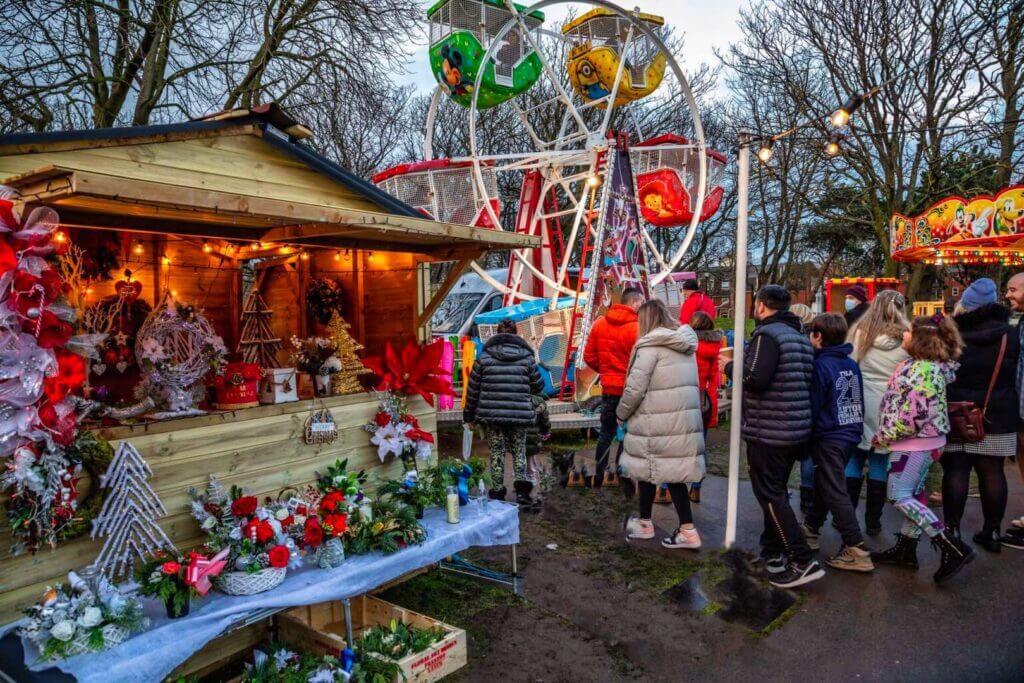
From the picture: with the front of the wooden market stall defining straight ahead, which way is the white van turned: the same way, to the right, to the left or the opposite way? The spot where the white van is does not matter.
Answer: to the right

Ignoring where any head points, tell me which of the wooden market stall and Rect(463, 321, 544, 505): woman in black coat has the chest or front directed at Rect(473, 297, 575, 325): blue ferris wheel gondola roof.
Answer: the woman in black coat

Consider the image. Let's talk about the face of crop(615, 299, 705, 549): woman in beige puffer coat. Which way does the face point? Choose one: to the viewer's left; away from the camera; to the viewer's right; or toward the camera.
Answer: away from the camera

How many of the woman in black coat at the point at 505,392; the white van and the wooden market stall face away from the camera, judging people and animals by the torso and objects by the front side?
1

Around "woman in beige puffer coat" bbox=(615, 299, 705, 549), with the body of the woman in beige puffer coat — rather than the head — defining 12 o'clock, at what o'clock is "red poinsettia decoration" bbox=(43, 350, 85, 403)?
The red poinsettia decoration is roughly at 9 o'clock from the woman in beige puffer coat.

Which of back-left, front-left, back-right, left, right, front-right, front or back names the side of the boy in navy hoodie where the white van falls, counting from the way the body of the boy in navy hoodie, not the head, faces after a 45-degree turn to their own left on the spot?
front-right

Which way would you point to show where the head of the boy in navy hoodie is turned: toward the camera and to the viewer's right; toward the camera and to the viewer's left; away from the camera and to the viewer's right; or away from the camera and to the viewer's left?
away from the camera and to the viewer's left

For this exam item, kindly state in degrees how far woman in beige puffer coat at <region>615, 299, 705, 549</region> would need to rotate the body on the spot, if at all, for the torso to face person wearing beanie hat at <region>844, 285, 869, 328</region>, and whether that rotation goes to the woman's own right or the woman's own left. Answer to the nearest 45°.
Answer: approximately 90° to the woman's own right

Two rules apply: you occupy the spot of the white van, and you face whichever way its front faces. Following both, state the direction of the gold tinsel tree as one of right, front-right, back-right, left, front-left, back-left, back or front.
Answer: front-left

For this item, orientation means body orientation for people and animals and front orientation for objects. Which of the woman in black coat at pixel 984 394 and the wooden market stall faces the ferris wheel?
the woman in black coat

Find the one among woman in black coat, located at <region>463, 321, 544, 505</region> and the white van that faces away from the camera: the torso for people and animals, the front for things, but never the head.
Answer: the woman in black coat

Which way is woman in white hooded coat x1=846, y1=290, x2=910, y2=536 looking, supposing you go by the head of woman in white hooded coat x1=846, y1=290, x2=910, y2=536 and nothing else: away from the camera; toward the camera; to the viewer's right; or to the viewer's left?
away from the camera

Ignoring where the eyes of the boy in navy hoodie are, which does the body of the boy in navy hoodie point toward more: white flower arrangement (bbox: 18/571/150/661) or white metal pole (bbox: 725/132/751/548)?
the white metal pole

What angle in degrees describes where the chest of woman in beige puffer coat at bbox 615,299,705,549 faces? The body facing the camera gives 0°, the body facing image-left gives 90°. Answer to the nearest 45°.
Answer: approximately 135°

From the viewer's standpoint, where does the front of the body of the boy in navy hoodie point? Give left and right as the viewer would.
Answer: facing away from the viewer and to the left of the viewer

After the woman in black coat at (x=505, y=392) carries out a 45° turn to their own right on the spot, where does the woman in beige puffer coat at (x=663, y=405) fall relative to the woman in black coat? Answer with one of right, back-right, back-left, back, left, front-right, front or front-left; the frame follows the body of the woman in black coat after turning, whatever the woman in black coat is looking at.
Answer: right

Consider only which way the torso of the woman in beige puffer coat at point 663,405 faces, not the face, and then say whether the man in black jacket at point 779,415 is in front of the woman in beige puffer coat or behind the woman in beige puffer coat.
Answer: behind

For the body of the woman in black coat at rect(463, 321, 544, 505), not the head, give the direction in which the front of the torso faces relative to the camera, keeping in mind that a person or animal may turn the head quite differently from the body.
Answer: away from the camera

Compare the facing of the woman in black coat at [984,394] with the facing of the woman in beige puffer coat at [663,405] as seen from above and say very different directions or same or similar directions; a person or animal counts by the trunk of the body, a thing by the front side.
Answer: same or similar directions

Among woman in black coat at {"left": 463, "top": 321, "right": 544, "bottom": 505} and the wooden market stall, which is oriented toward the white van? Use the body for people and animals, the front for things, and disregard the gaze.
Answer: the woman in black coat

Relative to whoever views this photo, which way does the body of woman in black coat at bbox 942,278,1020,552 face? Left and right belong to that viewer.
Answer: facing away from the viewer and to the left of the viewer

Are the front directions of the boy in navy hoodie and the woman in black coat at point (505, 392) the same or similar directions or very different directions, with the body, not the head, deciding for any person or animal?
same or similar directions

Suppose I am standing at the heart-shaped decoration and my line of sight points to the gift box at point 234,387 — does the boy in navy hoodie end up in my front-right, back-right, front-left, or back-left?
front-left

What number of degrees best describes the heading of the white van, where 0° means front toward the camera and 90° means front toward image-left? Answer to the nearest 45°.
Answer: approximately 45°
